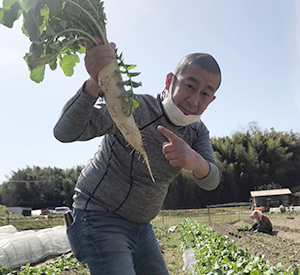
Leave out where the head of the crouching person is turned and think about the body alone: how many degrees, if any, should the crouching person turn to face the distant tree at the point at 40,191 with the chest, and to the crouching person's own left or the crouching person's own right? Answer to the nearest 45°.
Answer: approximately 45° to the crouching person's own right

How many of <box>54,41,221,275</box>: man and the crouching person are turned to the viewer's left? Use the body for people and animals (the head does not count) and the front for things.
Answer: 1

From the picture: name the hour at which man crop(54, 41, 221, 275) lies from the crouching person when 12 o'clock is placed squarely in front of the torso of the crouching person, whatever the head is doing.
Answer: The man is roughly at 9 o'clock from the crouching person.

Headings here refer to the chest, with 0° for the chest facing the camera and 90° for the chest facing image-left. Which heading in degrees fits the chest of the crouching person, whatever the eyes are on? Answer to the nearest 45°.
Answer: approximately 90°
